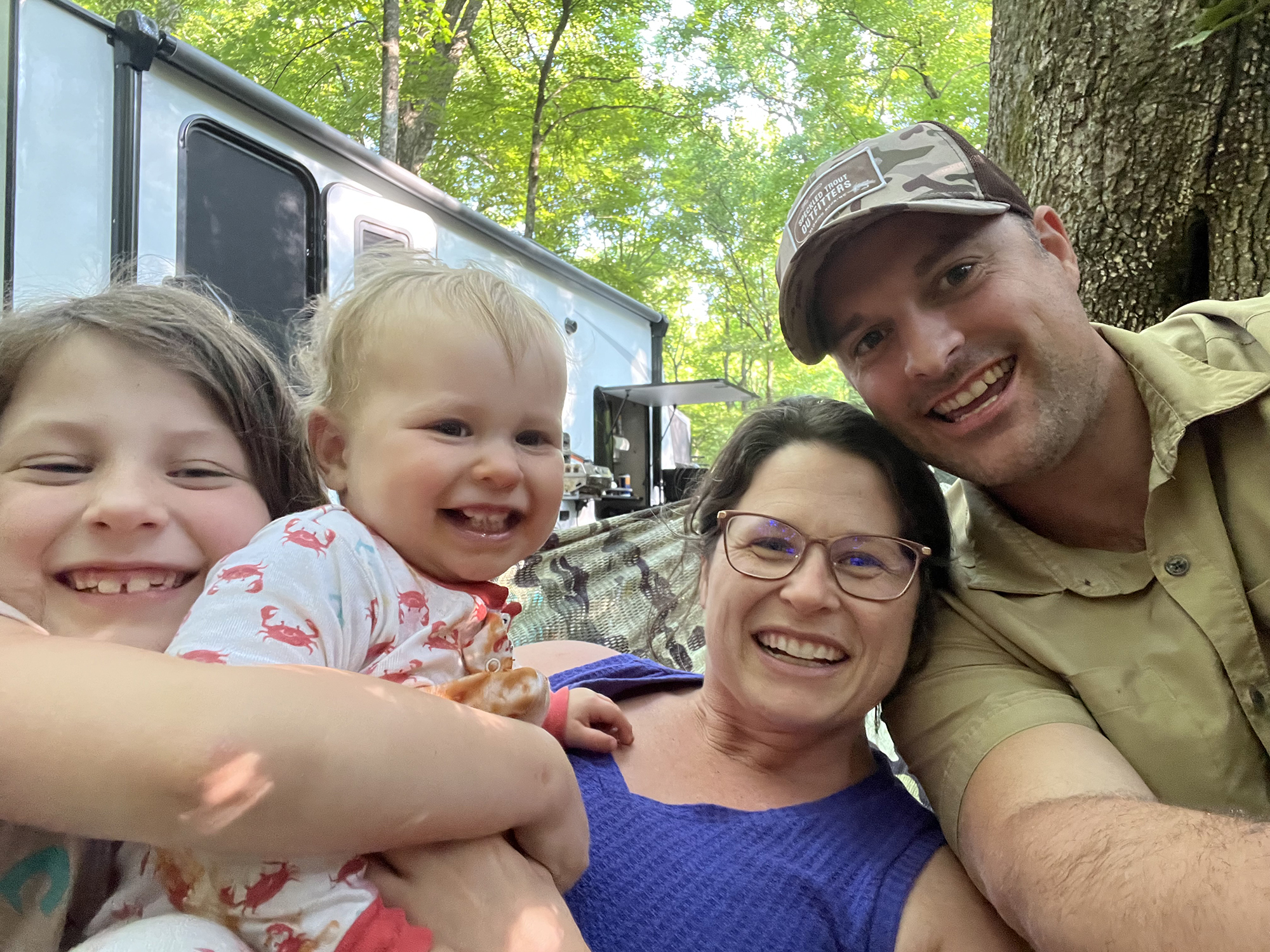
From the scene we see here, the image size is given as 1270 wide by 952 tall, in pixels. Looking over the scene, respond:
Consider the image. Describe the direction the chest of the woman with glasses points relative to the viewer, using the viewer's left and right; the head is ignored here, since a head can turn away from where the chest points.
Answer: facing the viewer

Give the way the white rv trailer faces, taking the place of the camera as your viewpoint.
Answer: facing away from the viewer and to the right of the viewer

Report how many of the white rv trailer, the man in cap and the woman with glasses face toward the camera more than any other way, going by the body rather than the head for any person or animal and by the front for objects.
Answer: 2

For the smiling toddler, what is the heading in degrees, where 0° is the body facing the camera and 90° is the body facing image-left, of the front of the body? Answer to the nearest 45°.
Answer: approximately 315°

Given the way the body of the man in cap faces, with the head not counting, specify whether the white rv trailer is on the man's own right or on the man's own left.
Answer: on the man's own right

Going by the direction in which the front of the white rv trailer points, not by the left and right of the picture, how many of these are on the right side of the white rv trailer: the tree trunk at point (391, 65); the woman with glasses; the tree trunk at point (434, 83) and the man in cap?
2

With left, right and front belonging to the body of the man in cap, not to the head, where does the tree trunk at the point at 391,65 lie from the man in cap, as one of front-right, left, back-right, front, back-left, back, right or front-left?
back-right

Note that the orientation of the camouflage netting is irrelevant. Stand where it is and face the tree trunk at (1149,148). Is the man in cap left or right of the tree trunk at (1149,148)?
right

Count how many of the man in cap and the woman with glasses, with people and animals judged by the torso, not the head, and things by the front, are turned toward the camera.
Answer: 2

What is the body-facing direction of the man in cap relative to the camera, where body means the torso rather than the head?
toward the camera

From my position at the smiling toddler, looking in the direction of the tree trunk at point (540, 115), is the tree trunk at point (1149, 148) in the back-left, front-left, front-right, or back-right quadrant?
front-right

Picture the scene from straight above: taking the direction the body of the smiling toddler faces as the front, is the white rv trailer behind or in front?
behind

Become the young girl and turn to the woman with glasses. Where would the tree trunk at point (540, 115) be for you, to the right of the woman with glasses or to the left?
left
